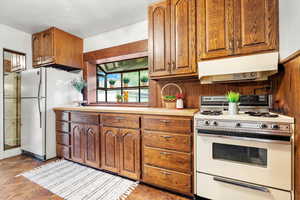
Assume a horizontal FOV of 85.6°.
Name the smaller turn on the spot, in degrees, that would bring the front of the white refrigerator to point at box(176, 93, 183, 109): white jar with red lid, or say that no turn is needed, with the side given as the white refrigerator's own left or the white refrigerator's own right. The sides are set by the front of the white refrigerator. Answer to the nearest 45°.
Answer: approximately 90° to the white refrigerator's own left

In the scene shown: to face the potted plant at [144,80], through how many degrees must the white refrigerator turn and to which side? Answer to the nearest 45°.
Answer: approximately 90° to its left

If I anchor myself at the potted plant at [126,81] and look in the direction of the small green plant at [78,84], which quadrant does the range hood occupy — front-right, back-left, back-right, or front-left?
back-left

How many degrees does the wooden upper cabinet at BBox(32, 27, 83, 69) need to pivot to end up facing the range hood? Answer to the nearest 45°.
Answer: approximately 90° to its left

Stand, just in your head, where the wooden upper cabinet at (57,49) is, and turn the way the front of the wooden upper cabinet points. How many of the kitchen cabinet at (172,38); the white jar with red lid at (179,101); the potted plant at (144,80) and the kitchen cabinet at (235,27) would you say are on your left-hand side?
4

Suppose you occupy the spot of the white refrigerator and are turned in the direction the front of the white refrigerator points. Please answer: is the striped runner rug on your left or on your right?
on your left

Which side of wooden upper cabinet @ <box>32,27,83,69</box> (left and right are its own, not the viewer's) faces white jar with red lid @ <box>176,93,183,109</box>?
left

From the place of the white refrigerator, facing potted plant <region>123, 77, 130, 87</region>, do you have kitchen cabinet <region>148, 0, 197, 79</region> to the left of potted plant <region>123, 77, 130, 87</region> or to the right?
right

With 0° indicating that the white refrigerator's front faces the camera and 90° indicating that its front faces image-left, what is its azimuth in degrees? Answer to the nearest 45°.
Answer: approximately 45°
